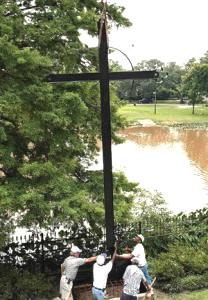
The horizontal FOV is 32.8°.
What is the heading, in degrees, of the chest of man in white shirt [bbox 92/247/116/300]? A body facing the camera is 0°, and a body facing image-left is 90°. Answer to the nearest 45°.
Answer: approximately 225°

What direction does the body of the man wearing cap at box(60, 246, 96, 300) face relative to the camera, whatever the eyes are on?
to the viewer's right

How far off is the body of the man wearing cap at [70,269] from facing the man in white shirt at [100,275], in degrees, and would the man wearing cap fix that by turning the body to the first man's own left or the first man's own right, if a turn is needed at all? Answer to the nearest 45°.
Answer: approximately 45° to the first man's own right

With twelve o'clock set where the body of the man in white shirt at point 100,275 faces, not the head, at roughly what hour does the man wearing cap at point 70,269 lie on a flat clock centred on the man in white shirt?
The man wearing cap is roughly at 9 o'clock from the man in white shirt.

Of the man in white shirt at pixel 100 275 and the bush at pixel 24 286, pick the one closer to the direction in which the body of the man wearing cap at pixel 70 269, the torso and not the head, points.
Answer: the man in white shirt

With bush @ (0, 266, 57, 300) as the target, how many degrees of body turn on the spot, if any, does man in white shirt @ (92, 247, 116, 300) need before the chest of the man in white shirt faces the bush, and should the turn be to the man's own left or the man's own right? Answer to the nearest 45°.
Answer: approximately 90° to the man's own left
